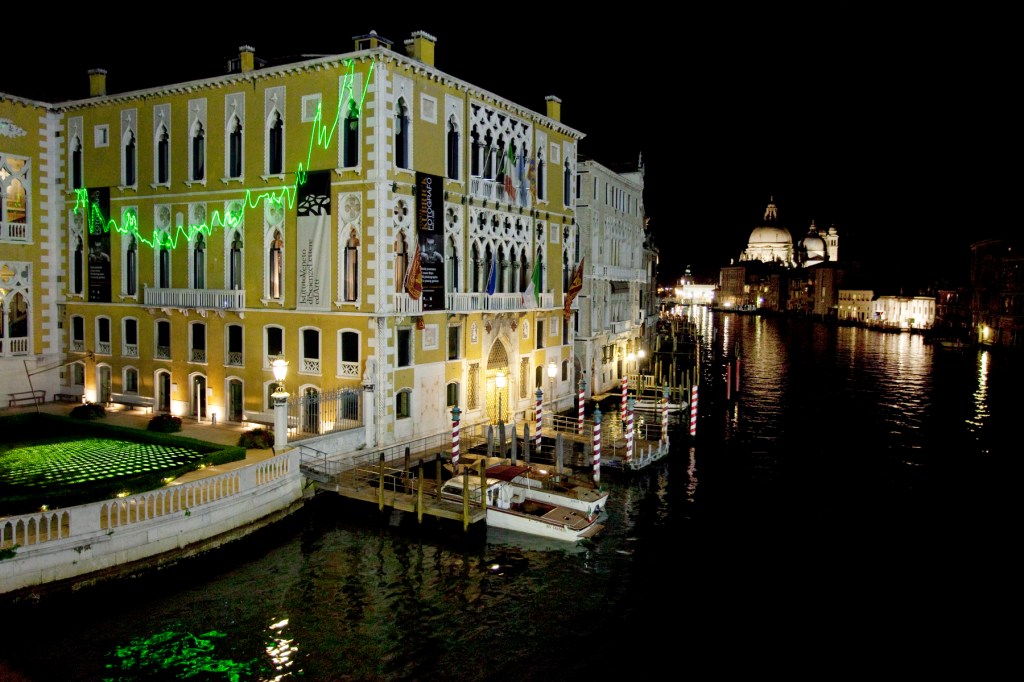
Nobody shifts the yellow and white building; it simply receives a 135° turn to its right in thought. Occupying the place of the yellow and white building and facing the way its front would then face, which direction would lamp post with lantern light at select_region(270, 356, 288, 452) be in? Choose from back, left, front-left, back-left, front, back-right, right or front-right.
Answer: left

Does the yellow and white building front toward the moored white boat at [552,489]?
yes

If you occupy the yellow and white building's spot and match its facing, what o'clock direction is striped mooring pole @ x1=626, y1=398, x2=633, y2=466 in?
The striped mooring pole is roughly at 11 o'clock from the yellow and white building.

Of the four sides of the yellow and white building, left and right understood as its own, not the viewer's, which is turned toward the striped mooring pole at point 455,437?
front

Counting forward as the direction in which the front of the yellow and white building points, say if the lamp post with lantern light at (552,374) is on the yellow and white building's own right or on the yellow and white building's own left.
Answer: on the yellow and white building's own left

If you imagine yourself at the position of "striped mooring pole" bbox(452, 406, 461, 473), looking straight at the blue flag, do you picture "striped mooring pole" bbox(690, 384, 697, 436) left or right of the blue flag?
right

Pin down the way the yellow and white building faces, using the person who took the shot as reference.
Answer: facing the viewer and to the right of the viewer
